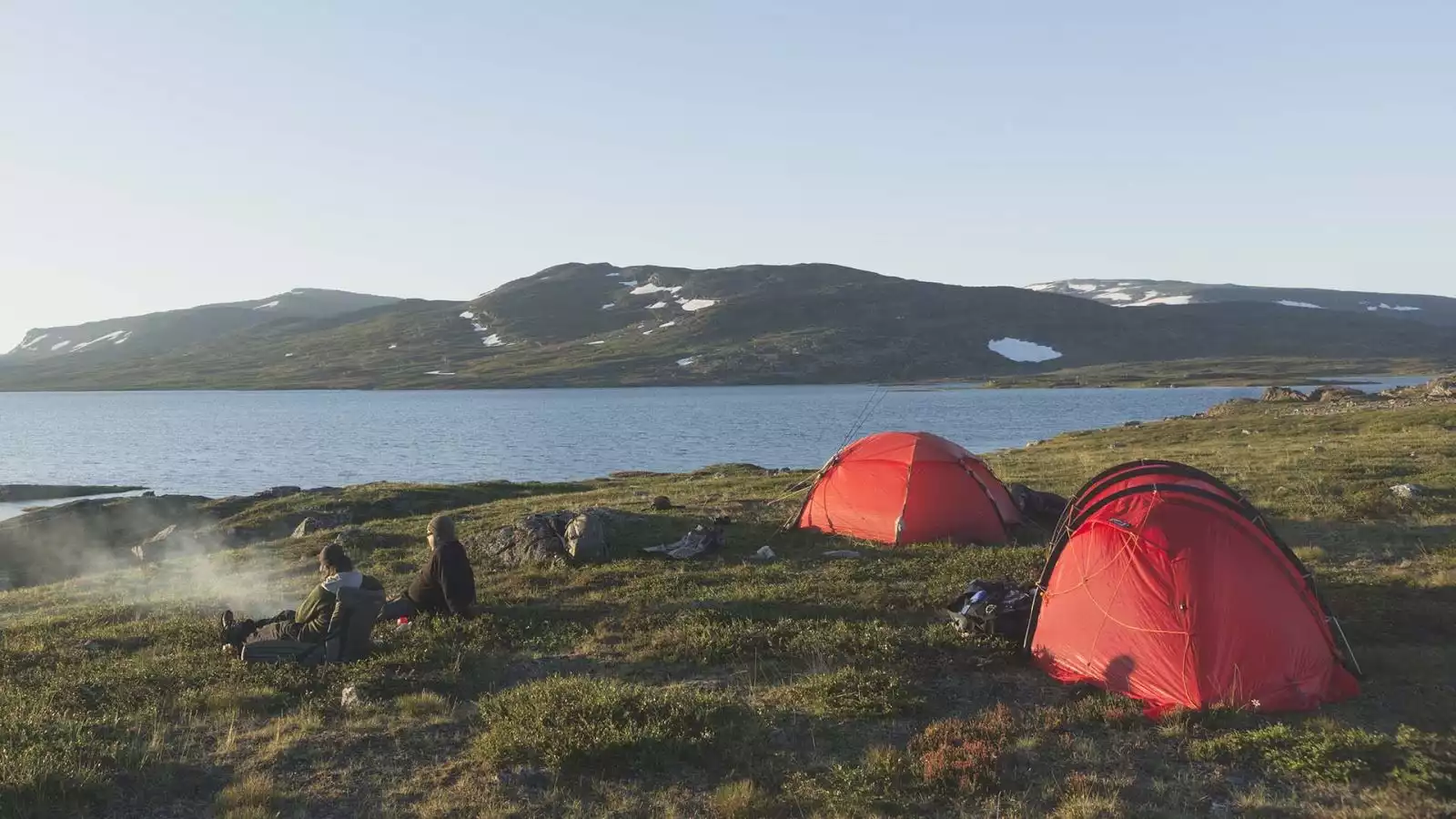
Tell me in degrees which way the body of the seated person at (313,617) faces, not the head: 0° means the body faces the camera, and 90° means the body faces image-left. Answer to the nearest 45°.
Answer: approximately 90°

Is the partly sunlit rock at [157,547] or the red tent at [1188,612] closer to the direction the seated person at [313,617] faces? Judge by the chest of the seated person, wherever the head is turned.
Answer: the partly sunlit rock

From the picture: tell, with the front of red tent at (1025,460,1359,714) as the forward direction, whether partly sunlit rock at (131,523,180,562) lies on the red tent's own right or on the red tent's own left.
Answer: on the red tent's own right

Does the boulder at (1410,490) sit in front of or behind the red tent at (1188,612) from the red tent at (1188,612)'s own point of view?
behind

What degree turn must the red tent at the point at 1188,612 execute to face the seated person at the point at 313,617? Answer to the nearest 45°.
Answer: approximately 90° to its right

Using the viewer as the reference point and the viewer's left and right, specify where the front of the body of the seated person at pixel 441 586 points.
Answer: facing to the left of the viewer

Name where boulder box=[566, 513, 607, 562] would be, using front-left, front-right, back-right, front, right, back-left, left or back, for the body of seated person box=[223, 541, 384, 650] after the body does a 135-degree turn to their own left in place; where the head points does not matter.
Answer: left
